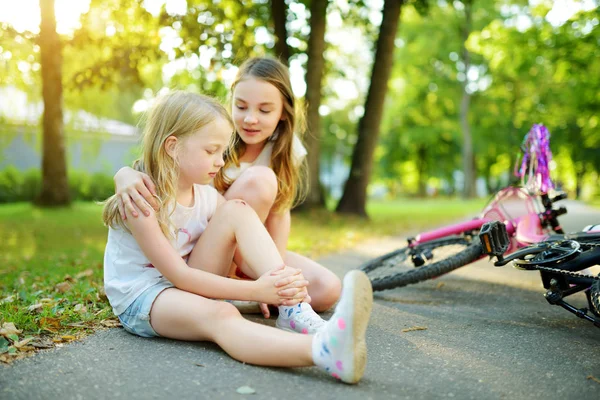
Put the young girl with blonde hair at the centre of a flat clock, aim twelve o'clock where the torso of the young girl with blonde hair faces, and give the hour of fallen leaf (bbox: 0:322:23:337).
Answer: The fallen leaf is roughly at 6 o'clock from the young girl with blonde hair.

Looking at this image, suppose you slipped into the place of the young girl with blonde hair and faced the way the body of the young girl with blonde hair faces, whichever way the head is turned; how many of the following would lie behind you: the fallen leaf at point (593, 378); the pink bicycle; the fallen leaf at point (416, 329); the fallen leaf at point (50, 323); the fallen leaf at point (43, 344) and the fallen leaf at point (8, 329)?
3

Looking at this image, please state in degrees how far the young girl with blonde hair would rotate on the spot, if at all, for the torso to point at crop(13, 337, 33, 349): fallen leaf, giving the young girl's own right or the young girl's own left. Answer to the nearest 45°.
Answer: approximately 180°

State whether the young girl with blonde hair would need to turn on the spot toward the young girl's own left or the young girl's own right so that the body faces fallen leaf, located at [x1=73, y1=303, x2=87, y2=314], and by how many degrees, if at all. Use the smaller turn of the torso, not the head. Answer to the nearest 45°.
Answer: approximately 135° to the young girl's own left

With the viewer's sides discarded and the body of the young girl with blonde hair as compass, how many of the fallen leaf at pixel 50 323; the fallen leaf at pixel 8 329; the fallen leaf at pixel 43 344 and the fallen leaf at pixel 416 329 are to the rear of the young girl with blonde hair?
3

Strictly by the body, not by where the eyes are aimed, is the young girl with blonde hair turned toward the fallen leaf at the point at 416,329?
yes

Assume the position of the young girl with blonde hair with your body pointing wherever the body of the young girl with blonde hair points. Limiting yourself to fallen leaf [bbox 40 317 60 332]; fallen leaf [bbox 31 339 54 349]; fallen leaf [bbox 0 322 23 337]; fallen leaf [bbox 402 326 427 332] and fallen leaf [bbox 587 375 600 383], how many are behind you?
3

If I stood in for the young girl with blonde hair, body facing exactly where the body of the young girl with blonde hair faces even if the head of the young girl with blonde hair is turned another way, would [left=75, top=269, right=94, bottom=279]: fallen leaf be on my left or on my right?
on my left

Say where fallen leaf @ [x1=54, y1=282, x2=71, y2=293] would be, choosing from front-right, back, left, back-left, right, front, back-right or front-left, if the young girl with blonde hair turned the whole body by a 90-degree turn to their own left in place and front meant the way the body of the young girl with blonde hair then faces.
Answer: front-left

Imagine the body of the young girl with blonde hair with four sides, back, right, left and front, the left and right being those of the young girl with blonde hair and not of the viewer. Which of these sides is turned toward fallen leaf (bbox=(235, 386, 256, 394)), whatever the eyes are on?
right

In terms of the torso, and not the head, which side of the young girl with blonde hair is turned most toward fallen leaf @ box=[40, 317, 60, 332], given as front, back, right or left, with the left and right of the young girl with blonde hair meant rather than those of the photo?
back

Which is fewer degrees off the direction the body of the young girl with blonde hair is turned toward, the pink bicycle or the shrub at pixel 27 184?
the pink bicycle

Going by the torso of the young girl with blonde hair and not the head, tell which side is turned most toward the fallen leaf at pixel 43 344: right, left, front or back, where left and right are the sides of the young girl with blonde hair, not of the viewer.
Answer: back

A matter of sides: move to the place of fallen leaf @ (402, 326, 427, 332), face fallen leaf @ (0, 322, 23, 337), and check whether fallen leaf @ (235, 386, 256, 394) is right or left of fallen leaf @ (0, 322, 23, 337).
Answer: left

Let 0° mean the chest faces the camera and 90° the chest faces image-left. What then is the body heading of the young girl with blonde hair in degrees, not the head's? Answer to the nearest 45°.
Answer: approximately 270°

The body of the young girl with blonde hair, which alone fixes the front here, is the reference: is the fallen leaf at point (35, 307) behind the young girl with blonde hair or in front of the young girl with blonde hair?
behind

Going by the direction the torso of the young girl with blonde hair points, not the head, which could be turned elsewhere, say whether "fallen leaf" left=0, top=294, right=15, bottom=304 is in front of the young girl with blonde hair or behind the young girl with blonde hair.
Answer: behind
